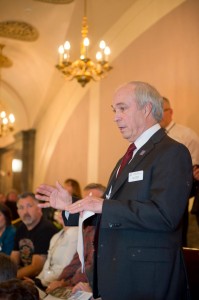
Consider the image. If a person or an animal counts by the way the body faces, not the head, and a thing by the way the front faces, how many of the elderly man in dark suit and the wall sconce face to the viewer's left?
1

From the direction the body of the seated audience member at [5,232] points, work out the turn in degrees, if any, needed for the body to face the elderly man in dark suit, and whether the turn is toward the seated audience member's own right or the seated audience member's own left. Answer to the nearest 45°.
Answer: approximately 45° to the seated audience member's own left

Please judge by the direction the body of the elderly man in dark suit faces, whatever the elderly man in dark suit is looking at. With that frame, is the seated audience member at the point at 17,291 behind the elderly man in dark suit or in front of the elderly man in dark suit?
in front

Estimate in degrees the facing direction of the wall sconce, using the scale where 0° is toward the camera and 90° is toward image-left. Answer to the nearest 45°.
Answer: approximately 0°

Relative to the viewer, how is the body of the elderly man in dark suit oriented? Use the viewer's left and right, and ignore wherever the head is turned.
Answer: facing to the left of the viewer

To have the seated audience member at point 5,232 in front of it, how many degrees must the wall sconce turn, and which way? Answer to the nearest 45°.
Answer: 0° — it already faces them
